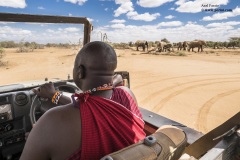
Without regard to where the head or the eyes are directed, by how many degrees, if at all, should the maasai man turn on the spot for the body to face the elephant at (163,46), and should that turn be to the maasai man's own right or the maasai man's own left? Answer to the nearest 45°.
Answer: approximately 45° to the maasai man's own right

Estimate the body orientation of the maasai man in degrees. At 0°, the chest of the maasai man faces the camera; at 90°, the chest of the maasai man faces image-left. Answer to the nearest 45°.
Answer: approximately 135°
